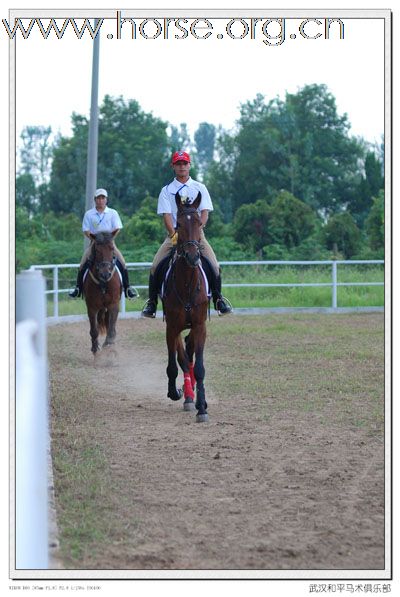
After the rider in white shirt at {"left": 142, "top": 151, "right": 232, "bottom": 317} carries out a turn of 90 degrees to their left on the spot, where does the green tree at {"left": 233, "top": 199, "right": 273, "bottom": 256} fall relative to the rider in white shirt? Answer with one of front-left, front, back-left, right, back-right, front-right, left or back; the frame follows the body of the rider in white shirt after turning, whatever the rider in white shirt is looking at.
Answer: left

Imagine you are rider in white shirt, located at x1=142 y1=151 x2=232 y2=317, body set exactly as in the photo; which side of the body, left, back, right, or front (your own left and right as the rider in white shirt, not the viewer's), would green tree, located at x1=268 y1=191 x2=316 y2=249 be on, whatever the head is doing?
back

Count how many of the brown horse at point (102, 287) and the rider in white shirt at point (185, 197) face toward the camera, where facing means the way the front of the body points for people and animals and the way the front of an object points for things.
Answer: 2

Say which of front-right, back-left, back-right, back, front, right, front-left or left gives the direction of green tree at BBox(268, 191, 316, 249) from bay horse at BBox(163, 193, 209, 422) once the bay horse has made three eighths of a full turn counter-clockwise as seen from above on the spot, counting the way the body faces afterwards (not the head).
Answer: front-left

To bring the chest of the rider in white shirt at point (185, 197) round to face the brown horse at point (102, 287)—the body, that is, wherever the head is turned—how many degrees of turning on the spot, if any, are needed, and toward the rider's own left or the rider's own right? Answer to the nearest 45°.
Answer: approximately 180°

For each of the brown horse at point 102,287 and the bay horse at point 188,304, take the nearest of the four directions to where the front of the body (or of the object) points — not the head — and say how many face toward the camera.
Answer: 2

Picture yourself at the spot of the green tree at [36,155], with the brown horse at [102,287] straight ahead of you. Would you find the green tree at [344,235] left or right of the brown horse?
left

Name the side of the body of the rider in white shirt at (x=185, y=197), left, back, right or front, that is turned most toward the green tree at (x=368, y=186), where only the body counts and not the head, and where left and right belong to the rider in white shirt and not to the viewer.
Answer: back

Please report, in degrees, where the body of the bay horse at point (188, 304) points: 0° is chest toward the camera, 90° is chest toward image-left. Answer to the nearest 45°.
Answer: approximately 0°

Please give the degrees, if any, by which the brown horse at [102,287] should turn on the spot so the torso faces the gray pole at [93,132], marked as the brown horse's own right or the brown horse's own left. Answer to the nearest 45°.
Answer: approximately 180°

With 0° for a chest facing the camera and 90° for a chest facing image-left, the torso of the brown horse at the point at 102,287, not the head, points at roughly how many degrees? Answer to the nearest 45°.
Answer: approximately 0°

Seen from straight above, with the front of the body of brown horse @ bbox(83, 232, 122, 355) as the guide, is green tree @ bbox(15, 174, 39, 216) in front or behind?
behind
